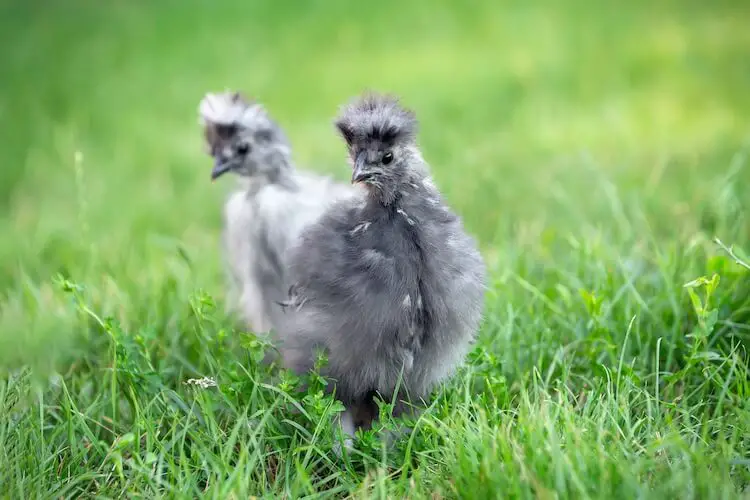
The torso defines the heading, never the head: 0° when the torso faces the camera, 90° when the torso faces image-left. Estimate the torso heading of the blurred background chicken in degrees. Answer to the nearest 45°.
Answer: approximately 45°

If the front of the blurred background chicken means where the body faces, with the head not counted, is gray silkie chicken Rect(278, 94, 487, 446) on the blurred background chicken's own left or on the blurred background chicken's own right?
on the blurred background chicken's own left

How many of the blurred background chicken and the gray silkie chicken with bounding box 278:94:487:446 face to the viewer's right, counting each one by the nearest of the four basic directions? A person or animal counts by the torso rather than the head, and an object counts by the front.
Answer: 0

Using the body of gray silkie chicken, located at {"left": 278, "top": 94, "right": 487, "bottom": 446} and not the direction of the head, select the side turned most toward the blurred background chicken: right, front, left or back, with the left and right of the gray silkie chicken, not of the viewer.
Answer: back

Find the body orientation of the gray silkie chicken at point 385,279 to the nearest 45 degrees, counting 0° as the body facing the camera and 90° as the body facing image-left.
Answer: approximately 0°
